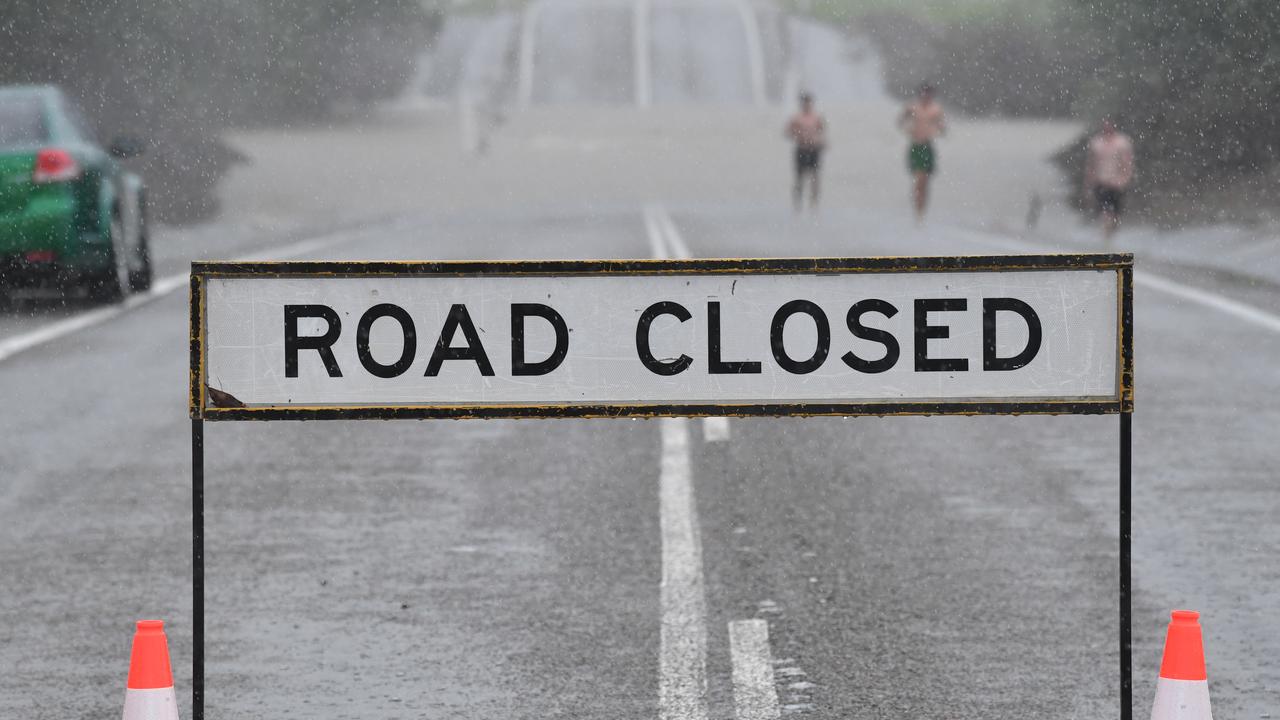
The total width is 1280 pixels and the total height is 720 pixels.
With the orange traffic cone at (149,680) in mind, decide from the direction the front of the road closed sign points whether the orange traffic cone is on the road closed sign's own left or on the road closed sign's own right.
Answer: on the road closed sign's own right

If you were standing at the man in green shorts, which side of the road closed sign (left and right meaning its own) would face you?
back

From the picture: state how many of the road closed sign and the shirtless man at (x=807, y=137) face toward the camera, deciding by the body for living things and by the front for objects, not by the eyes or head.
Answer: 2

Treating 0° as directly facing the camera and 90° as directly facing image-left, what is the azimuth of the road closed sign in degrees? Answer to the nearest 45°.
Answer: approximately 0°

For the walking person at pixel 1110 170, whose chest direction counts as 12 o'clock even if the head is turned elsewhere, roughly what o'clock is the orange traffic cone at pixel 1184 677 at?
The orange traffic cone is roughly at 12 o'clock from the walking person.

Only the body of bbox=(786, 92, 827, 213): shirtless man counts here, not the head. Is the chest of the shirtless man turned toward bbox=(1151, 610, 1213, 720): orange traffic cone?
yes
